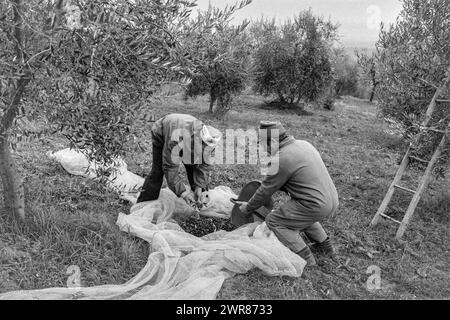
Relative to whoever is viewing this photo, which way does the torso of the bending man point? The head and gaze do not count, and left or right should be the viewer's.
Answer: facing the viewer and to the right of the viewer

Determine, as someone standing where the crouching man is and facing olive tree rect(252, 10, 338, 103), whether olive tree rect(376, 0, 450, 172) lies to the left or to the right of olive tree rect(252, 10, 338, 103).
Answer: right

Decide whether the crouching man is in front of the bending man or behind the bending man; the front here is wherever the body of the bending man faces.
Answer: in front

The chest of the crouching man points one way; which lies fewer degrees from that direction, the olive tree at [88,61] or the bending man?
the bending man

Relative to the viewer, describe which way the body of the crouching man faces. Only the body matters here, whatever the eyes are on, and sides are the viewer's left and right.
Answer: facing to the left of the viewer

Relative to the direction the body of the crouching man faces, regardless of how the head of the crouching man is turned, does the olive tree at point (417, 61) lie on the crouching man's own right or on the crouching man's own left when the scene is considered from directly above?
on the crouching man's own right

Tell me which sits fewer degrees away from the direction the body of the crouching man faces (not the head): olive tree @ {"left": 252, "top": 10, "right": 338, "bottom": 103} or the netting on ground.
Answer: the netting on ground

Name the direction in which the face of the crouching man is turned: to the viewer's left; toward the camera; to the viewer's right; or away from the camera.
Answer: to the viewer's left

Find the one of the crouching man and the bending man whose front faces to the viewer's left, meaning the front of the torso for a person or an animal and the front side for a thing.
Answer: the crouching man

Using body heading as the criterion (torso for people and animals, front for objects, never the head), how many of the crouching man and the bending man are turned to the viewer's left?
1

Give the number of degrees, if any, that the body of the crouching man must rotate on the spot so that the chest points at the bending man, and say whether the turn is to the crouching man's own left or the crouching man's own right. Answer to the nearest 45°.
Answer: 0° — they already face them
